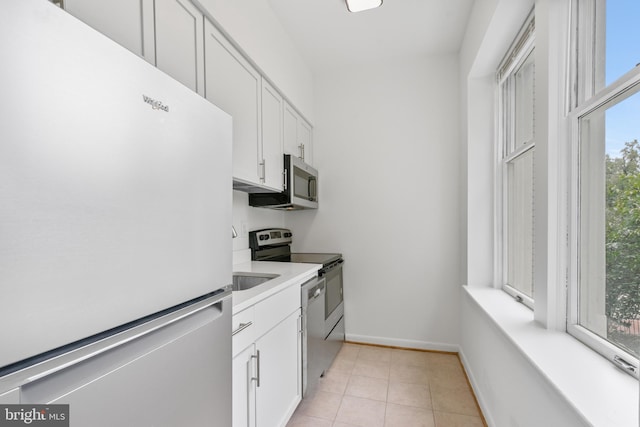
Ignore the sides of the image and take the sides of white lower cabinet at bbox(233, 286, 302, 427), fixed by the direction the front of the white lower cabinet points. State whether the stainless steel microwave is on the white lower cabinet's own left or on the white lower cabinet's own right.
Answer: on the white lower cabinet's own left

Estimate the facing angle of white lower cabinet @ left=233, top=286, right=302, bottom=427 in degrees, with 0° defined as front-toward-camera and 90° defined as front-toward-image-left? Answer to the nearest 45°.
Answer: approximately 315°

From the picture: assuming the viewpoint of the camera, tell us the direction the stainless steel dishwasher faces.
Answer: facing to the right of the viewer

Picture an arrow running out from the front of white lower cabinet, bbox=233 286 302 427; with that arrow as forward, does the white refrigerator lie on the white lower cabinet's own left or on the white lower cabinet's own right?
on the white lower cabinet's own right

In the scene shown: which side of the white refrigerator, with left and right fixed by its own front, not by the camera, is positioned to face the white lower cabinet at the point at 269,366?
left

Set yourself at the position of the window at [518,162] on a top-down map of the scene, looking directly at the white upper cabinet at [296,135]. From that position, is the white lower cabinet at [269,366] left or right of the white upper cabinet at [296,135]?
left
